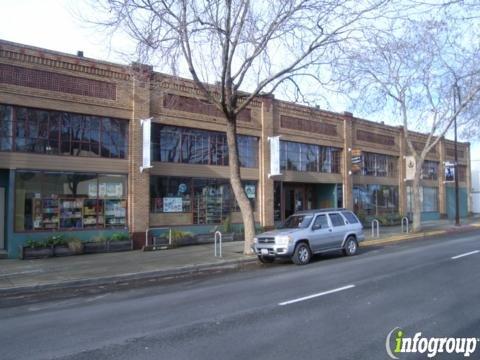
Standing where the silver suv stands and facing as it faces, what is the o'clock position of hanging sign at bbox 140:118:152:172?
The hanging sign is roughly at 2 o'clock from the silver suv.

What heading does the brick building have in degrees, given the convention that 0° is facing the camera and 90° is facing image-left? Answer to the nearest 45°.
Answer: approximately 315°

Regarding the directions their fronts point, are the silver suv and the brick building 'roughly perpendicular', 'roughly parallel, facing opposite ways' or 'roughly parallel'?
roughly perpendicular

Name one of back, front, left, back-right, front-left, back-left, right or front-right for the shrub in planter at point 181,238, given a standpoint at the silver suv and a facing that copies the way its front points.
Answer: right

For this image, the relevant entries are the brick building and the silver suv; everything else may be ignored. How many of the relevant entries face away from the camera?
0

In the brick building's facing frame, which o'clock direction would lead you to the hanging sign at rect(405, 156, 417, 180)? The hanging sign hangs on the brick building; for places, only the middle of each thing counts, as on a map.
The hanging sign is roughly at 9 o'clock from the brick building.

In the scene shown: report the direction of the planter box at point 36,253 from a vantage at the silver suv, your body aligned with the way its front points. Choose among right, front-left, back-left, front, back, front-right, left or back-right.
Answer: front-right

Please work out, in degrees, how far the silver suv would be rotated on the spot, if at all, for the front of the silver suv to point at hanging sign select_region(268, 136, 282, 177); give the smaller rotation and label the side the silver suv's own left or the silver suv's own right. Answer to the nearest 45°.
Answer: approximately 135° to the silver suv's own right

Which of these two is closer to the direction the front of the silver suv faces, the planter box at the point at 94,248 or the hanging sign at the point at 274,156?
the planter box

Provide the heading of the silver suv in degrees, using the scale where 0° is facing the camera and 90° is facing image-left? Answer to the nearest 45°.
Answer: approximately 45°

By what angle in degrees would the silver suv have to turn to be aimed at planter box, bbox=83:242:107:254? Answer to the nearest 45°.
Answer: approximately 45° to its right
